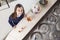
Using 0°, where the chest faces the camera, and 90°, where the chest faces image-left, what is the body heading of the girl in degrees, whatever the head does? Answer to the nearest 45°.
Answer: approximately 315°
